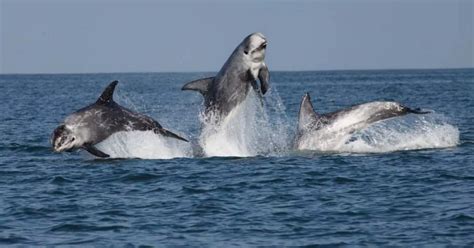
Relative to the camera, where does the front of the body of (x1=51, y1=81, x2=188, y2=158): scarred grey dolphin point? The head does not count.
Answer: to the viewer's left

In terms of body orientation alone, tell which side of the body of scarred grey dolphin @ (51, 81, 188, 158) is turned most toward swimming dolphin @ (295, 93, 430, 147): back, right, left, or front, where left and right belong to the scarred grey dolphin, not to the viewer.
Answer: back

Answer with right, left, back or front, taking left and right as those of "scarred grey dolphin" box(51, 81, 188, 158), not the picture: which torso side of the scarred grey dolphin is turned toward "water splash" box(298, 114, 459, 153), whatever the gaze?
back

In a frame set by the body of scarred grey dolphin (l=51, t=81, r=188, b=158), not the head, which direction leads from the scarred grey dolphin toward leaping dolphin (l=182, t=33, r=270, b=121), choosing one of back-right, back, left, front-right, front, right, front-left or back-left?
back
